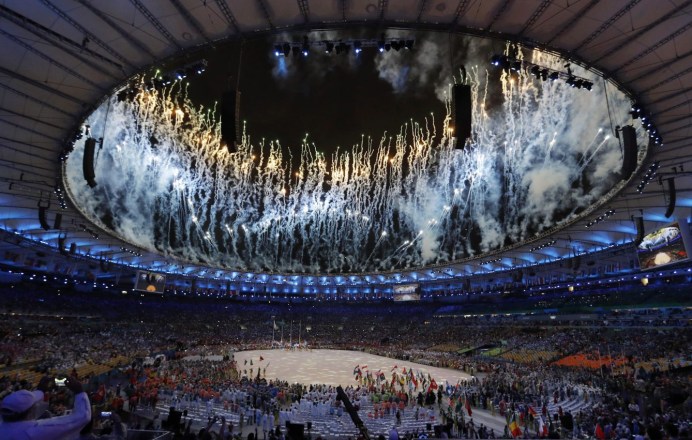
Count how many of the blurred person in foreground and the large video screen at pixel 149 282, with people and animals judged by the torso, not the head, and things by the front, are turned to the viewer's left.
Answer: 0

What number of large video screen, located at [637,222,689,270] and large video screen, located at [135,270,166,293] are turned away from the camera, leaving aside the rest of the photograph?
0

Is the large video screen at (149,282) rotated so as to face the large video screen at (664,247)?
yes

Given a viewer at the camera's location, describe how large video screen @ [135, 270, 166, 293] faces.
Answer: facing the viewer and to the right of the viewer

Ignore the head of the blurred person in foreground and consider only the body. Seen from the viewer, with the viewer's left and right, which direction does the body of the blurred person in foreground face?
facing away from the viewer and to the right of the viewer

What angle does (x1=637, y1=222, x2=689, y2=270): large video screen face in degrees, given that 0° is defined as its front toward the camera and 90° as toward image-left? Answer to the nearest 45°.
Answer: approximately 45°

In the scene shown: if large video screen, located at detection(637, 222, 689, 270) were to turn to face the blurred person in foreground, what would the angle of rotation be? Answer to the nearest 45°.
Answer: approximately 45° to its left

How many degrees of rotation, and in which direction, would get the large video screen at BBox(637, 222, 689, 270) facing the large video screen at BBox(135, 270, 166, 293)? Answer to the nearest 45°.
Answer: approximately 45° to its right

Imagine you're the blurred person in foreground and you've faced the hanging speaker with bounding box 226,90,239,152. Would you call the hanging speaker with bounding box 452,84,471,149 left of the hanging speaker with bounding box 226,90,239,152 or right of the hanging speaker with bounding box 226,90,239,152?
right

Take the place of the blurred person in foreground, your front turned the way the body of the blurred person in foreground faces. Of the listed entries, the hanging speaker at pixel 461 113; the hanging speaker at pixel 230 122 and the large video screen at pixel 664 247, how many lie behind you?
0

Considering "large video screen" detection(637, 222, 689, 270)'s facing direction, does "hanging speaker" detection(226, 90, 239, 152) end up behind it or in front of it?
in front

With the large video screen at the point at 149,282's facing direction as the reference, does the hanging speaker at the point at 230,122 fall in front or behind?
in front
